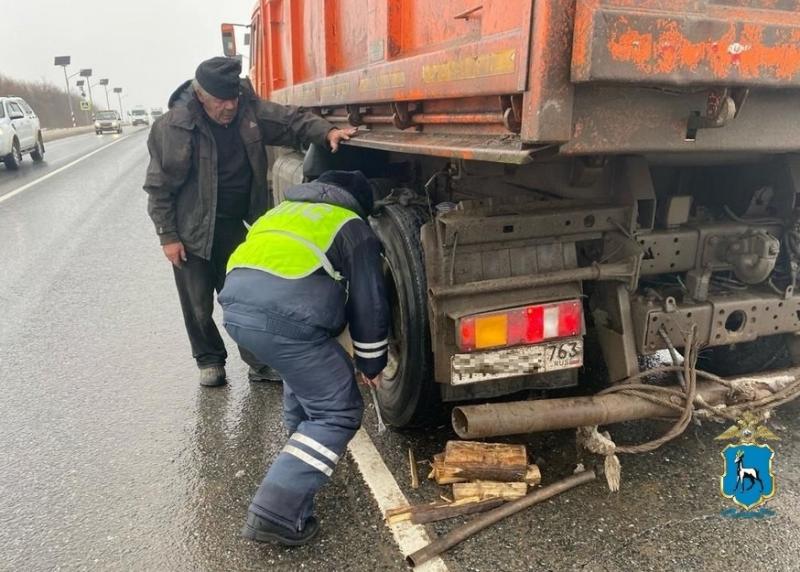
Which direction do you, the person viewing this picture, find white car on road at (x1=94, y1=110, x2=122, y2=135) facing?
facing the viewer

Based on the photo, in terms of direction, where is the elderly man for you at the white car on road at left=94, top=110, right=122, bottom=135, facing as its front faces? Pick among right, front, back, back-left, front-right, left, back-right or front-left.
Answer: front

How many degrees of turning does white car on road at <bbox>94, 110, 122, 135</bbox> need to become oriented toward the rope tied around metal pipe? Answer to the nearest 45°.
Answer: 0° — it already faces it

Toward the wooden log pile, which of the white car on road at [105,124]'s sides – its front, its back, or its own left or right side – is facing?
front

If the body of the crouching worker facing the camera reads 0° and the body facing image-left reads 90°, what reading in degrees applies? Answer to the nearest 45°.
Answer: approximately 225°

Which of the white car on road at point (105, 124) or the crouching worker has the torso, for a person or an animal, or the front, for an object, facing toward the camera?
the white car on road

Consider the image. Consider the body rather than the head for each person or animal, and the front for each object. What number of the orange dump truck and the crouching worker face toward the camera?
0

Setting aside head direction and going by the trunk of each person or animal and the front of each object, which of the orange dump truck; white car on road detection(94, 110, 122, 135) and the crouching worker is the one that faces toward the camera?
the white car on road

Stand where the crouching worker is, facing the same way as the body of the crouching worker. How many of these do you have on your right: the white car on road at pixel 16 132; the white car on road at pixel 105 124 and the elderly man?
0

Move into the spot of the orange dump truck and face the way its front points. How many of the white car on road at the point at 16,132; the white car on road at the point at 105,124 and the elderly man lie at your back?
0

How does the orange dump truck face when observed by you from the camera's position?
facing away from the viewer and to the left of the viewer

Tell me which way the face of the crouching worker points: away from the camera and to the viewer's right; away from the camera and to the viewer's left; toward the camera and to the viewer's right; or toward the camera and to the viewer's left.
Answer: away from the camera and to the viewer's right

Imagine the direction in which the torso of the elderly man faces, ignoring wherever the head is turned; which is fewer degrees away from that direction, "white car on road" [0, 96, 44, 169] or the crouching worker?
the crouching worker

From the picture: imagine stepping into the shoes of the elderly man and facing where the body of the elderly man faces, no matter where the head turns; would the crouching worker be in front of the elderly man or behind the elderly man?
in front

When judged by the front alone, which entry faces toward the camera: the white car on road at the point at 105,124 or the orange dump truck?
the white car on road

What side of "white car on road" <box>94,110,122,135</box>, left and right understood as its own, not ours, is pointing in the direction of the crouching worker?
front
